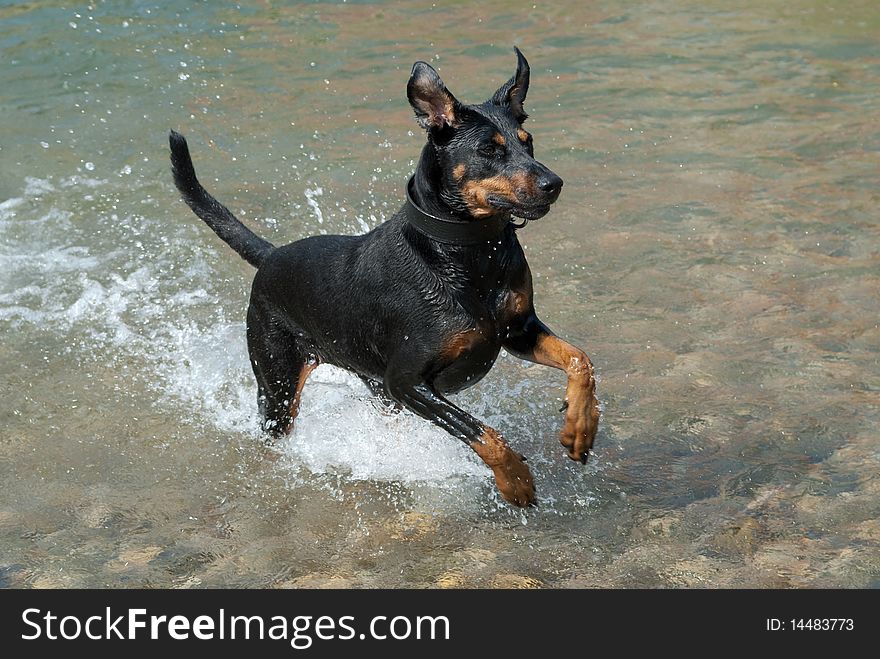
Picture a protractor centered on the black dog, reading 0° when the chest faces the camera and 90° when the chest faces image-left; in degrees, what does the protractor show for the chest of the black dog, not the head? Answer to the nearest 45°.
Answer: approximately 315°
